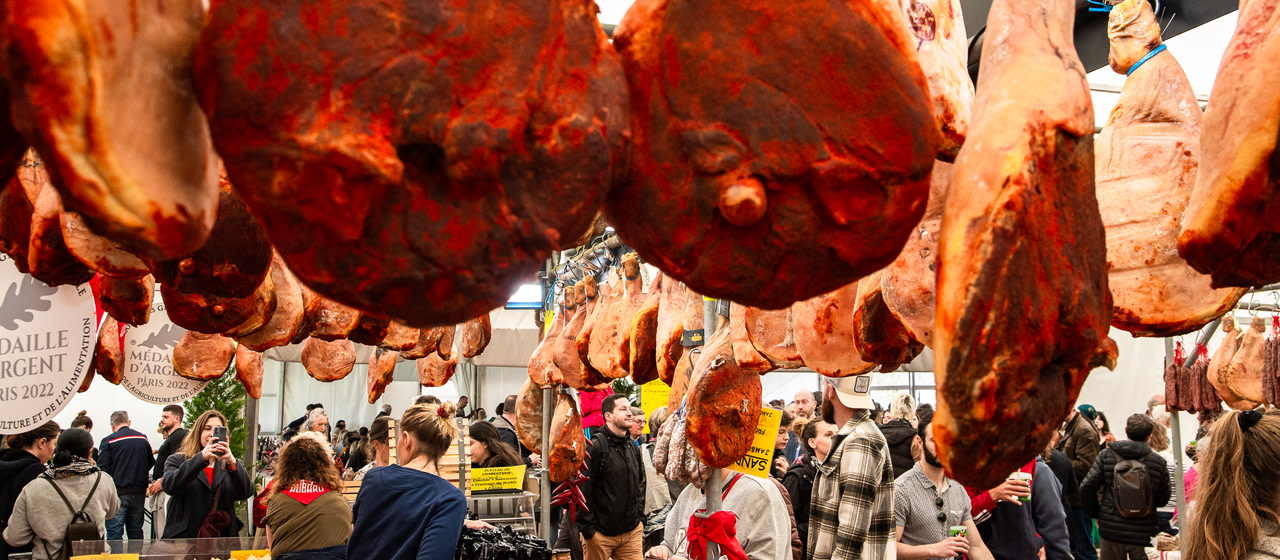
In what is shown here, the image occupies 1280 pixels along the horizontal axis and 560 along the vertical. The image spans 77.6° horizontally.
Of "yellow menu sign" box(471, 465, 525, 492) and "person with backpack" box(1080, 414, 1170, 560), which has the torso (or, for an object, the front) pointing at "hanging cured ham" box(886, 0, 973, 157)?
the yellow menu sign

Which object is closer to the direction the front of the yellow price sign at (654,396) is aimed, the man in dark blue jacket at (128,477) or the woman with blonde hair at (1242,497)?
the woman with blonde hair

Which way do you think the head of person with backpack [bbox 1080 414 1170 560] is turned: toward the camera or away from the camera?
away from the camera

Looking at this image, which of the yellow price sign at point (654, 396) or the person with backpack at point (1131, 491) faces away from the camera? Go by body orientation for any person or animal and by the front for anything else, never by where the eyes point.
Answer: the person with backpack

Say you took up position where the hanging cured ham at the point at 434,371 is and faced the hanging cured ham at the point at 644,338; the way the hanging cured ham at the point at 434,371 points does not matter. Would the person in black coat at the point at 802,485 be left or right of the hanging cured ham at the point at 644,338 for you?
left

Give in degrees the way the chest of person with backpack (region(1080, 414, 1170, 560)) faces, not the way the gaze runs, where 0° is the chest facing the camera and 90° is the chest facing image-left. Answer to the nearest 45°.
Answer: approximately 180°

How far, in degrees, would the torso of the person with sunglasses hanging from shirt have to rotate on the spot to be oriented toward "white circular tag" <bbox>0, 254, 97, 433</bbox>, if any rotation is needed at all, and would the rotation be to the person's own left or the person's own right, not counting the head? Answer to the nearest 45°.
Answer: approximately 90° to the person's own right

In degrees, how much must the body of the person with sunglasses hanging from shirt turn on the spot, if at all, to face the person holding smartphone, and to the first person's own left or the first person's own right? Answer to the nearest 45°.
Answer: approximately 135° to the first person's own right

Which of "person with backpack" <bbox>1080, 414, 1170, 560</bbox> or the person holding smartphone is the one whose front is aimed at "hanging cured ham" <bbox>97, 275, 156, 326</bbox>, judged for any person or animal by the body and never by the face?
the person holding smartphone

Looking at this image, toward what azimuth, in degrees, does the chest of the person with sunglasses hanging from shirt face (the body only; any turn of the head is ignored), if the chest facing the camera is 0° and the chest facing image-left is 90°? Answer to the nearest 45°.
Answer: approximately 315°
